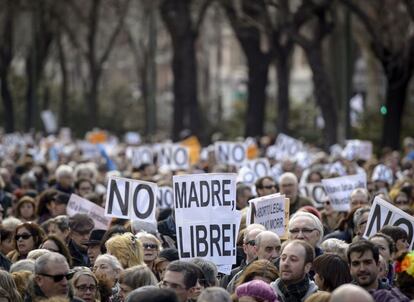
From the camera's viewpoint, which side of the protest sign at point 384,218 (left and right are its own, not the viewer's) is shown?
front

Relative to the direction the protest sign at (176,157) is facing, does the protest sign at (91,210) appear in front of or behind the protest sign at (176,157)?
in front

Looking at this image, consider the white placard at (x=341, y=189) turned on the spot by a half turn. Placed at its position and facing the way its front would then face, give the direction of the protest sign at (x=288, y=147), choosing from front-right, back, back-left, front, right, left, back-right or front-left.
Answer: front

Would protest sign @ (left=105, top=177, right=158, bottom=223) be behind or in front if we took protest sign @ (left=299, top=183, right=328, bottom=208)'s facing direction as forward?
in front

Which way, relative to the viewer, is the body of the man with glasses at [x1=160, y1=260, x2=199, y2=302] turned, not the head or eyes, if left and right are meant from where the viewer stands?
facing the viewer and to the left of the viewer

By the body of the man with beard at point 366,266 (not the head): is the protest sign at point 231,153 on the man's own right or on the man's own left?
on the man's own right

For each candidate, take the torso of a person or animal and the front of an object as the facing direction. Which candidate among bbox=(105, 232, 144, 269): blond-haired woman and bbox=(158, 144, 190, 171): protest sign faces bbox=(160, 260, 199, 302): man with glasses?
the protest sign

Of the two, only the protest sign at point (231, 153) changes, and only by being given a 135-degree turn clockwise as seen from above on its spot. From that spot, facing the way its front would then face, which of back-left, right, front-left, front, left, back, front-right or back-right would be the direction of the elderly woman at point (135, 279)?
back-left

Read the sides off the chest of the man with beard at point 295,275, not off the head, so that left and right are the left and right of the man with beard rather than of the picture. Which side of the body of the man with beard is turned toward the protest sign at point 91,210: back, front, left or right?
right

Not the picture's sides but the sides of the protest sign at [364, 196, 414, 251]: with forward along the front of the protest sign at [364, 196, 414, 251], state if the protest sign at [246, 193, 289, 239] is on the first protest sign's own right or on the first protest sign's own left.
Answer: on the first protest sign's own right

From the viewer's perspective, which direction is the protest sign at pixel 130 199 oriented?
toward the camera
